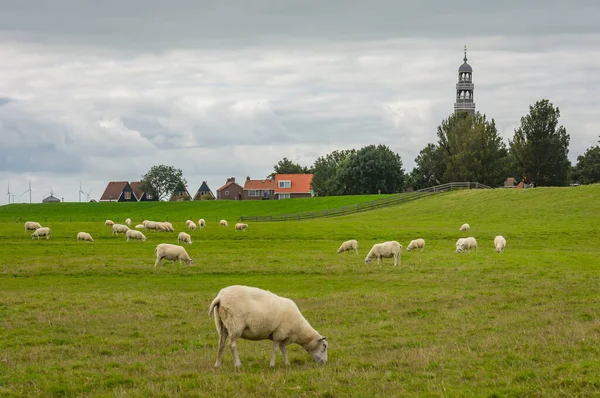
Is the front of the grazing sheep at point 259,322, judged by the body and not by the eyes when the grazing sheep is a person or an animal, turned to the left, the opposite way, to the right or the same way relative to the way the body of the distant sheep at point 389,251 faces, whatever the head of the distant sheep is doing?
the opposite way

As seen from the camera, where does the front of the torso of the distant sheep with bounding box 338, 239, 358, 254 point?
to the viewer's left

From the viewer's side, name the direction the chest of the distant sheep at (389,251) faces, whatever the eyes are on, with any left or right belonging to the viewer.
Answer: facing to the left of the viewer

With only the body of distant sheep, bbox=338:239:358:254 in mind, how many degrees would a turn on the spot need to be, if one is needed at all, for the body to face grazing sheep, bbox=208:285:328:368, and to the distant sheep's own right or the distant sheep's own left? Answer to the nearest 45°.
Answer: approximately 90° to the distant sheep's own left

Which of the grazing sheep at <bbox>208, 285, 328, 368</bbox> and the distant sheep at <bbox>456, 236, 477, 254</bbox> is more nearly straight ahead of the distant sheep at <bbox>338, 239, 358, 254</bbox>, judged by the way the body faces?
the grazing sheep

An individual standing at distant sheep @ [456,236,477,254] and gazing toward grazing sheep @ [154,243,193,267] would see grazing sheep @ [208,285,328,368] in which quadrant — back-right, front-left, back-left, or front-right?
front-left

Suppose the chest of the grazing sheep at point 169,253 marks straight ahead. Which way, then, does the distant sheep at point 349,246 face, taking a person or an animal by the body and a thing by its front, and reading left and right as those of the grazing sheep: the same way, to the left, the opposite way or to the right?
the opposite way

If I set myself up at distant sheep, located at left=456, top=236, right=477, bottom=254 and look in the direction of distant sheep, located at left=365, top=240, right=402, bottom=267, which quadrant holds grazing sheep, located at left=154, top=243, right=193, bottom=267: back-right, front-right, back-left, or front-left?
front-right

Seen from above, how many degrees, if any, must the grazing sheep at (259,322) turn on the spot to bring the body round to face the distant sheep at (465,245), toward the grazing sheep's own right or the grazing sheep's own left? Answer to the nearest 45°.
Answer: approximately 45° to the grazing sheep's own left

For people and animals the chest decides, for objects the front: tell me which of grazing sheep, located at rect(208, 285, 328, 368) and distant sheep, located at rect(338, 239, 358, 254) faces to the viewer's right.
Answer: the grazing sheep

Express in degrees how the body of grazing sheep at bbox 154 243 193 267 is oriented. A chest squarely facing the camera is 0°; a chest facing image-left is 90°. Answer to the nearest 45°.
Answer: approximately 270°

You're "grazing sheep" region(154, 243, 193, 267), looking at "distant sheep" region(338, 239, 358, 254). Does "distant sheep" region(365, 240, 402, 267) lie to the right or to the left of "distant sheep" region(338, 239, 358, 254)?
right

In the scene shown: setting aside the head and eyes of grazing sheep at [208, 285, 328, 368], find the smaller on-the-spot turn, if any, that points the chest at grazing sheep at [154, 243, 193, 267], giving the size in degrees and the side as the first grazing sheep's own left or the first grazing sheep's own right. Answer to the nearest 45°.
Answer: approximately 90° to the first grazing sheep's own left

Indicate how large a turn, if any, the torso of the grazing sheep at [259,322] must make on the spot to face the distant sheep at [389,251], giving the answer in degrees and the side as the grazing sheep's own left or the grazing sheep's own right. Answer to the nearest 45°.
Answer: approximately 90° to the grazing sheep's own left
